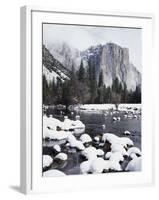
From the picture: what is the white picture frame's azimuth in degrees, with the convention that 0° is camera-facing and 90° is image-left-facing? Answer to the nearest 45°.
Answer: approximately 315°
